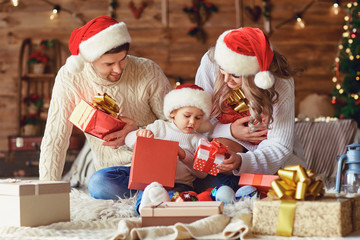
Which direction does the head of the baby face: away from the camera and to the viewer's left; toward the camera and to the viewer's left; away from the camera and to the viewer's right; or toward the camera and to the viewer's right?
toward the camera and to the viewer's right

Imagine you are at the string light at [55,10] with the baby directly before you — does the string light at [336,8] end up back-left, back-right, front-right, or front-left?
front-left

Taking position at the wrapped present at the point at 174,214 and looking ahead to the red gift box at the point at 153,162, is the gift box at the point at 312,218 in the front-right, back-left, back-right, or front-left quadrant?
back-right

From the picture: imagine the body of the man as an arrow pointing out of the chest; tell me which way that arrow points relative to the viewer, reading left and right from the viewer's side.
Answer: facing the viewer

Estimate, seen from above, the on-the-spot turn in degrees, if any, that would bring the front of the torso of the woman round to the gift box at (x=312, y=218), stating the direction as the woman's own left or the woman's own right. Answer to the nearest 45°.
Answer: approximately 45° to the woman's own left

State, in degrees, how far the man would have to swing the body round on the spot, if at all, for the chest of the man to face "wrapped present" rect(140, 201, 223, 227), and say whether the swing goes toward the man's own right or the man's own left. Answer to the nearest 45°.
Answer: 0° — they already face it

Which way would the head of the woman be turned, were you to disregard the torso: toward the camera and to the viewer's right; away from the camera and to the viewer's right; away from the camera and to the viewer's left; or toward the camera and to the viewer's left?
toward the camera and to the viewer's left

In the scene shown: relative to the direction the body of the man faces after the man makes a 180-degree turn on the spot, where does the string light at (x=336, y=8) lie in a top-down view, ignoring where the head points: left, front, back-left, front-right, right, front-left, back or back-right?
front-right

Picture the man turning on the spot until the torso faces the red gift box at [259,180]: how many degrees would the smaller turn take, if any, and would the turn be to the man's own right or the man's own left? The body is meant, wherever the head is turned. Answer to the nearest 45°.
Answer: approximately 45° to the man's own left

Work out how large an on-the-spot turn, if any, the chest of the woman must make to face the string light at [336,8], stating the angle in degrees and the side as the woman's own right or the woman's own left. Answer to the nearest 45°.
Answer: approximately 135° to the woman's own right

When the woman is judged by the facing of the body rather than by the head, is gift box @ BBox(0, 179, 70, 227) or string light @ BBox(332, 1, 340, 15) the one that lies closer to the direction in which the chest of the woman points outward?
the gift box

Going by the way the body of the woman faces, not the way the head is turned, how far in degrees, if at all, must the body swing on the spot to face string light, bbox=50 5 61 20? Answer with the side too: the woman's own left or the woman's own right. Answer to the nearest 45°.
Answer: approximately 90° to the woman's own right
